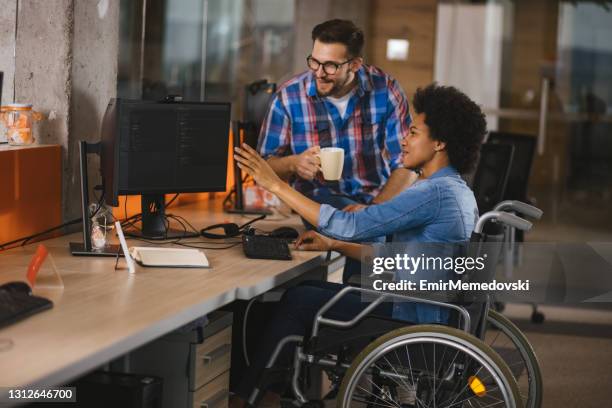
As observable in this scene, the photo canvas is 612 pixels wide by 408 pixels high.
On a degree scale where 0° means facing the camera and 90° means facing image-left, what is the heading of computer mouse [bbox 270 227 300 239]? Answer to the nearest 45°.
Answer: approximately 90°

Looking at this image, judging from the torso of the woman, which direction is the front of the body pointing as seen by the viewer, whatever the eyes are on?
to the viewer's left

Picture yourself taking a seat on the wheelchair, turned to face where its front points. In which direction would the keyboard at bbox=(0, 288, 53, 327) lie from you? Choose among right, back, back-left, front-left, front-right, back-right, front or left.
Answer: front-left

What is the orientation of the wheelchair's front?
to the viewer's left

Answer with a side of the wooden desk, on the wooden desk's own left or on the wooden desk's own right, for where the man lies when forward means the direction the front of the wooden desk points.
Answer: on the wooden desk's own left

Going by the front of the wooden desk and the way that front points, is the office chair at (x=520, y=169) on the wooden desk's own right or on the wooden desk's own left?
on the wooden desk's own left

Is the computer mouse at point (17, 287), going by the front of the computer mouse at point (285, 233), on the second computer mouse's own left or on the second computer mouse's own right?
on the second computer mouse's own left

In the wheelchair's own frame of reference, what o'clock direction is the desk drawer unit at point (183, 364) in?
The desk drawer unit is roughly at 12 o'clock from the wheelchair.

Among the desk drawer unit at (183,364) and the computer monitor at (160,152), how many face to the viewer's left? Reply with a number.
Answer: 0

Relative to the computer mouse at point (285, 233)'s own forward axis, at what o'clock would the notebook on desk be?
The notebook on desk is roughly at 10 o'clock from the computer mouse.

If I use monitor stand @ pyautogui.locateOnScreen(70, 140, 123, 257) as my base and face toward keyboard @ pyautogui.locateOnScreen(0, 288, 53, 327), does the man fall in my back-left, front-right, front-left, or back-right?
back-left

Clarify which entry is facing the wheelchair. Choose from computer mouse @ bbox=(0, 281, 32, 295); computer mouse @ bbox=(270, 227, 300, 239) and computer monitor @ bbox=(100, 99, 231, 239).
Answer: the computer monitor
